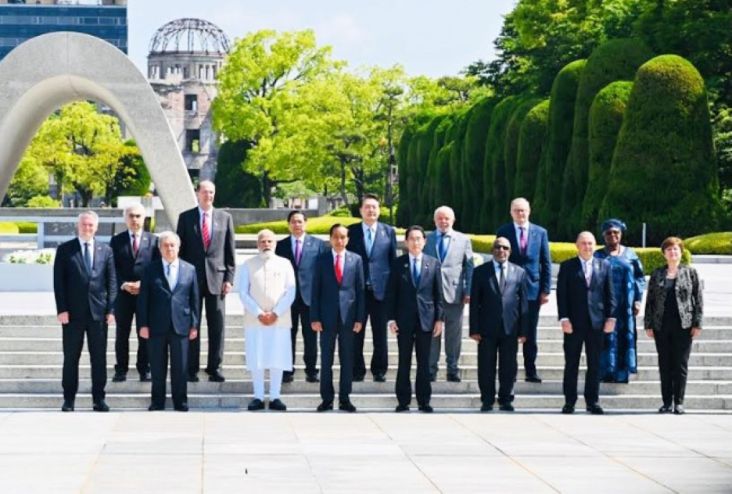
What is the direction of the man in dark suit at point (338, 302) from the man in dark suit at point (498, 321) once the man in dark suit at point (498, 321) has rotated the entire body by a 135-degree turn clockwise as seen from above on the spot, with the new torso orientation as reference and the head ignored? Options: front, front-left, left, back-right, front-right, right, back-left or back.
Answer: front-left

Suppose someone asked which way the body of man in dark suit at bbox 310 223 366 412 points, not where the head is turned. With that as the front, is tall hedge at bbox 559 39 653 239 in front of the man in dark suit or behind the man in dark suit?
behind

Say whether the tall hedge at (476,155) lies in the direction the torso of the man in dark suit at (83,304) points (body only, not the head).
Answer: no

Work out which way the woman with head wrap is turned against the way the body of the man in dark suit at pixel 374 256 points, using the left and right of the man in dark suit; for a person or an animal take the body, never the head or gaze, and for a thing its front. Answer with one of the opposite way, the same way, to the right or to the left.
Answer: the same way

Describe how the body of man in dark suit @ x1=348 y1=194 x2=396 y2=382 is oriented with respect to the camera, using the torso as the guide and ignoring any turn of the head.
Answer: toward the camera

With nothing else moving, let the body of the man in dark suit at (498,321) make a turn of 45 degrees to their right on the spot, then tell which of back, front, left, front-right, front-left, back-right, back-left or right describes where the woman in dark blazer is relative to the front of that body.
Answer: back-left

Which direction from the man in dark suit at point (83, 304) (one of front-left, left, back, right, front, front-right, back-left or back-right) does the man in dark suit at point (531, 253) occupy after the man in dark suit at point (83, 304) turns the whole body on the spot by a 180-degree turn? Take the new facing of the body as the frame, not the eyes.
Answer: right

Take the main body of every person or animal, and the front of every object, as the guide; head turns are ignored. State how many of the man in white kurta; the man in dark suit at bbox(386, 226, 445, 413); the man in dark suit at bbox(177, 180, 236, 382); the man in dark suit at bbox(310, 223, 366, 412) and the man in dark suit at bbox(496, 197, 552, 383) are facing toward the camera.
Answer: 5

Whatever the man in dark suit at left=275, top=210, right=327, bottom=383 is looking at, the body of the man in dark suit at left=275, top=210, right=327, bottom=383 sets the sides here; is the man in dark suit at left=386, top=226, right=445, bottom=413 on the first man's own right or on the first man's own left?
on the first man's own left

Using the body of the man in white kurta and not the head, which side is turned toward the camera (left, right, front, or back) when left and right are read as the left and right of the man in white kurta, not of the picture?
front

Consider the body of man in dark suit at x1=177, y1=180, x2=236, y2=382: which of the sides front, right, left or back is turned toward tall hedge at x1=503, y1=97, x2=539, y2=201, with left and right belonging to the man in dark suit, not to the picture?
back

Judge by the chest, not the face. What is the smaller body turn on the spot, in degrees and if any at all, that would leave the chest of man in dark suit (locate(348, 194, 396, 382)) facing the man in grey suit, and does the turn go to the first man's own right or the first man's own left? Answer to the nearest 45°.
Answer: approximately 90° to the first man's own left

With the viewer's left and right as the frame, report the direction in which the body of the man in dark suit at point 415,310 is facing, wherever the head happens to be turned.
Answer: facing the viewer

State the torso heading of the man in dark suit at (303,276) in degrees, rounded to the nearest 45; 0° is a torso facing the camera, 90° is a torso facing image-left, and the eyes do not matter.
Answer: approximately 0°

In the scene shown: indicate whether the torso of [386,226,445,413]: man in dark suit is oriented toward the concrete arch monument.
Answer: no

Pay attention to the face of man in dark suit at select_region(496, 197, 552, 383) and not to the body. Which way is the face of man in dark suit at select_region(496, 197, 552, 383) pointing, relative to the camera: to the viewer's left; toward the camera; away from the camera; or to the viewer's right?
toward the camera

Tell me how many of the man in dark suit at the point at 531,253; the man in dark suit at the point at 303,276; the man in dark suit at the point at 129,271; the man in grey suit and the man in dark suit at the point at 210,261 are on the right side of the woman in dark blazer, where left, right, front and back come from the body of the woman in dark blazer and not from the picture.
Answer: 5

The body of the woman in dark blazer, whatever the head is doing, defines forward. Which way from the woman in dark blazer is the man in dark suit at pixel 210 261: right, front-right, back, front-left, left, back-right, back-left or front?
right
